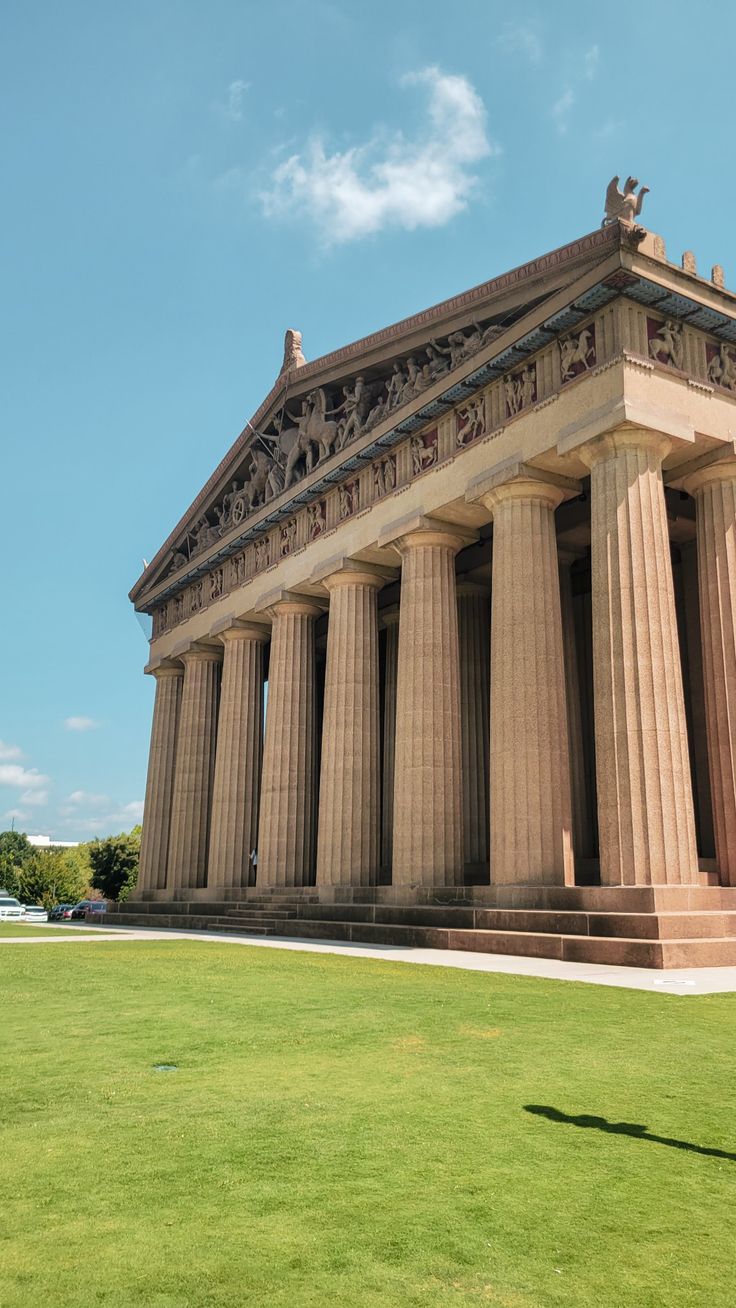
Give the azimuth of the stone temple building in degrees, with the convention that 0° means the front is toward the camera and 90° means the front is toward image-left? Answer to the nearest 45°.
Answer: approximately 45°
